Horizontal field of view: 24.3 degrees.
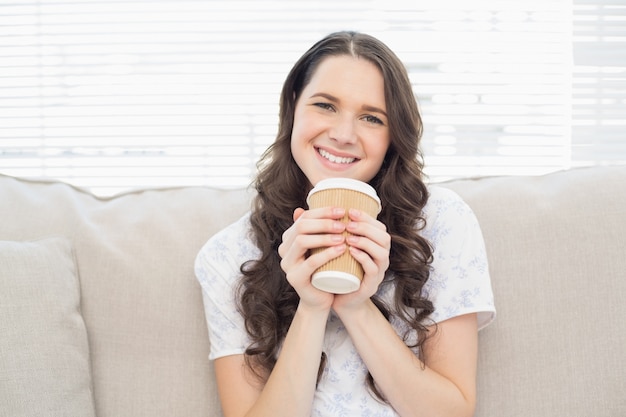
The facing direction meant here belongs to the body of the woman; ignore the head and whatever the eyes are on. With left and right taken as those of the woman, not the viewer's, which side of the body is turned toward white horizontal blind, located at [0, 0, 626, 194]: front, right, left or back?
back

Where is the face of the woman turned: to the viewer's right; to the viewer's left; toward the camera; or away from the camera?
toward the camera

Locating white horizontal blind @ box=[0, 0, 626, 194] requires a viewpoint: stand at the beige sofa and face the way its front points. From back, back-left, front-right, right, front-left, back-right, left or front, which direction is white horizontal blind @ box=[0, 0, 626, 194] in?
back

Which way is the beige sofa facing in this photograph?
toward the camera
